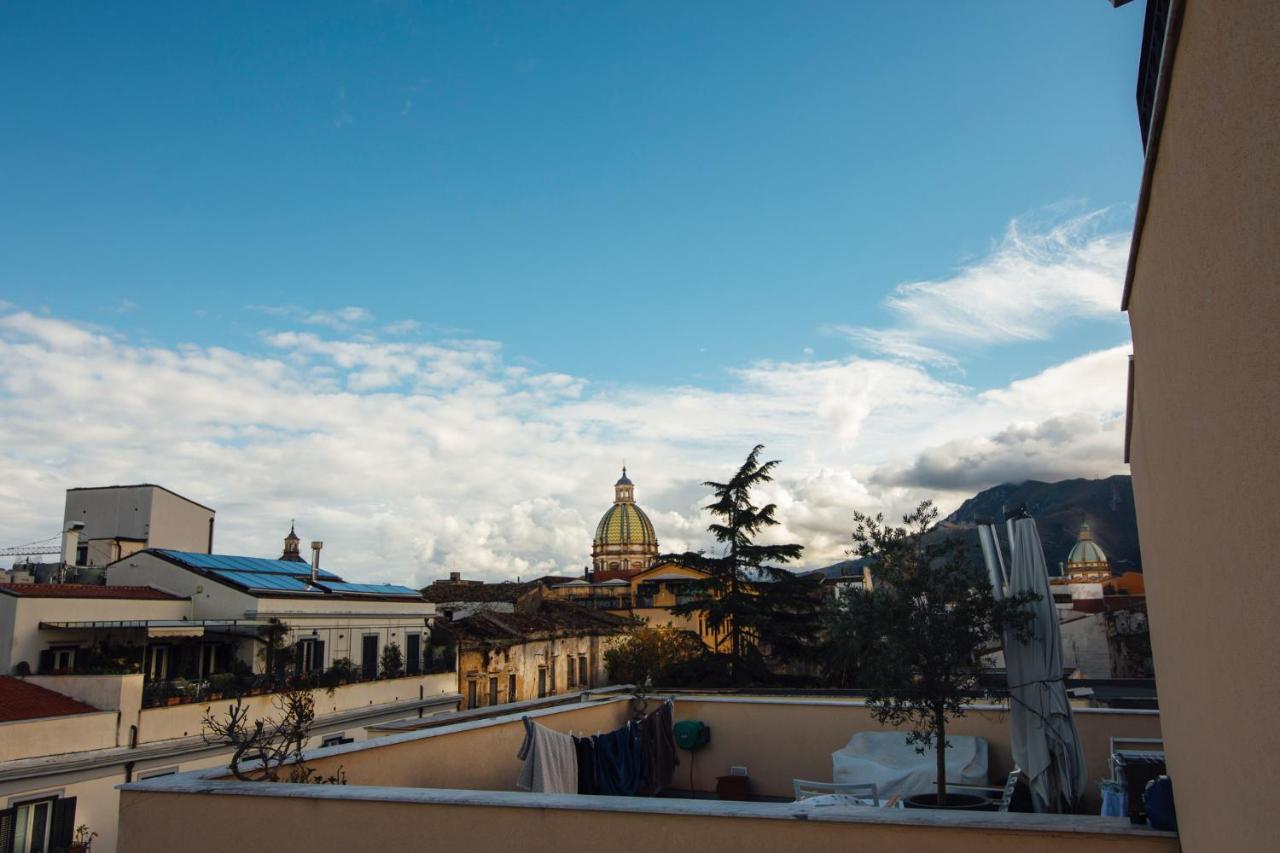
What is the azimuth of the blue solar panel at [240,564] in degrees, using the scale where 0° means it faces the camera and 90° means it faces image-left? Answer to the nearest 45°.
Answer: approximately 315°

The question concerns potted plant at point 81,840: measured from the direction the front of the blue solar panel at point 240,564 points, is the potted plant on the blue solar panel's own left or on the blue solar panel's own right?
on the blue solar panel's own right

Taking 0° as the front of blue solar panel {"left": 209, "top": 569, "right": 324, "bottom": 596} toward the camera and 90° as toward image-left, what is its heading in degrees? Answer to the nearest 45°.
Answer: approximately 315°

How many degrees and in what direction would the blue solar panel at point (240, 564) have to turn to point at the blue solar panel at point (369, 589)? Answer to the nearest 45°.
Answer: approximately 90° to its left

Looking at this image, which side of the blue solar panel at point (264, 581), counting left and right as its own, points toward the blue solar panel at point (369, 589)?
left

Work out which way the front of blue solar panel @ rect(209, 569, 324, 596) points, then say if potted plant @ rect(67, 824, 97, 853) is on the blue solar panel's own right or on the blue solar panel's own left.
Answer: on the blue solar panel's own right

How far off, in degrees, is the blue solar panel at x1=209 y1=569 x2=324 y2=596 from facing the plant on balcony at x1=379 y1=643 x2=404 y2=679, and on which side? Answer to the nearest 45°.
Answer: approximately 45° to its left

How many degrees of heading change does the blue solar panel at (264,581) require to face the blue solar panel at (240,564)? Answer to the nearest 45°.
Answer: approximately 135° to its left
